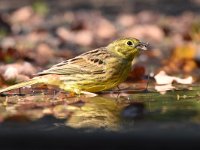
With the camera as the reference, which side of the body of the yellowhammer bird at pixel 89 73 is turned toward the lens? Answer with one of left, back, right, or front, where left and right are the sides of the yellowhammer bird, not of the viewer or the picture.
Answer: right
